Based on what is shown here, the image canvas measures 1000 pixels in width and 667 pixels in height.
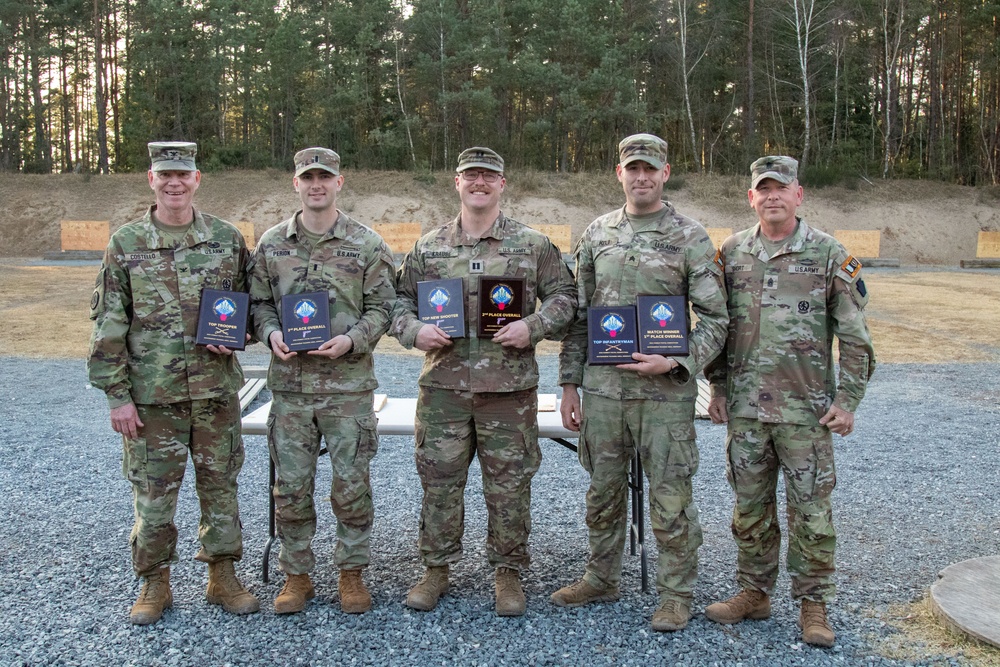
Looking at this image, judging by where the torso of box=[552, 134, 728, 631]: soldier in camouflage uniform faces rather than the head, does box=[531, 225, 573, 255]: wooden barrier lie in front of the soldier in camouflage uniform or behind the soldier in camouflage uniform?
behind

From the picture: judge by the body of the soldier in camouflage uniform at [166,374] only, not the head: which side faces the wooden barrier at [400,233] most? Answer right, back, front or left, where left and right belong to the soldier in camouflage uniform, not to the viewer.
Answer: back

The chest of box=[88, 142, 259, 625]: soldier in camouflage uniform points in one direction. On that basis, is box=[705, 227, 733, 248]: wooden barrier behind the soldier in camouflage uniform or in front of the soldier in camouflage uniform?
behind

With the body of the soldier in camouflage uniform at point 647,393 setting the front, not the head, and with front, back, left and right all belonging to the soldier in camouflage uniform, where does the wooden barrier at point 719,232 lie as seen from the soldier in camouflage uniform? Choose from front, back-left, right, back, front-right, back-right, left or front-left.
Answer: back

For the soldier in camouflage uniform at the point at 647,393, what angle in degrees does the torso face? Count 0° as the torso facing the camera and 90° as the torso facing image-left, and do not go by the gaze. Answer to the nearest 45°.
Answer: approximately 0°

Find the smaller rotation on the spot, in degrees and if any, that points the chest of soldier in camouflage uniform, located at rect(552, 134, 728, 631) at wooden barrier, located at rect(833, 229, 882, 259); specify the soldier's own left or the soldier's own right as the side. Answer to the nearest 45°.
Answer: approximately 180°

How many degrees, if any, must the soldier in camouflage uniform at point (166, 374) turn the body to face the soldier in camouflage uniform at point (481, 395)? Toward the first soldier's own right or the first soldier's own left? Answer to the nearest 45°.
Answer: approximately 90° to the first soldier's own left
